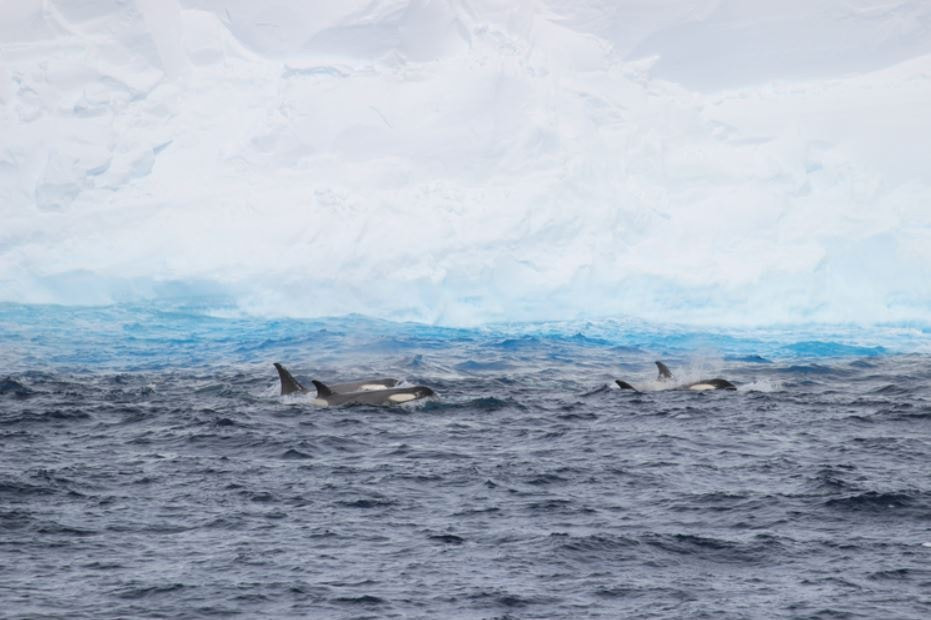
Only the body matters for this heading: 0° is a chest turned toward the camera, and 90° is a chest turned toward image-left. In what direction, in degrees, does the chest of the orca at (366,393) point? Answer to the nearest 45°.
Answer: approximately 270°

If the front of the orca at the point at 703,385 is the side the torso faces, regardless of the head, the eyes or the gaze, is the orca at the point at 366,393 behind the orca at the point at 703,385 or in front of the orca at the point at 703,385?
behind

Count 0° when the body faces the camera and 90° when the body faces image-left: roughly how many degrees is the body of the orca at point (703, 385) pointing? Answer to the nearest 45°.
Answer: approximately 270°

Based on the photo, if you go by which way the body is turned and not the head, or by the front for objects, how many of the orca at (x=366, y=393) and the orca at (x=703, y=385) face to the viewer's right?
2

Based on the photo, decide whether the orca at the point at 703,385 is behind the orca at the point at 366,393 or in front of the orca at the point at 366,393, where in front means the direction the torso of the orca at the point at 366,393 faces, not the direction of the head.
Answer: in front
